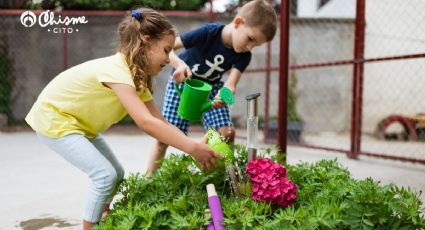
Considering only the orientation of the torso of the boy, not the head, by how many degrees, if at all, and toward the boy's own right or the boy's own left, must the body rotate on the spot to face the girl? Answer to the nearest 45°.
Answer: approximately 90° to the boy's own right

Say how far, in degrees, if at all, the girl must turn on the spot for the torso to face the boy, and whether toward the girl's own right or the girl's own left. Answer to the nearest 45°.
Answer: approximately 45° to the girl's own left

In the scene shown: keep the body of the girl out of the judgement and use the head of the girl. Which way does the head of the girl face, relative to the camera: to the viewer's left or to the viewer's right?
to the viewer's right

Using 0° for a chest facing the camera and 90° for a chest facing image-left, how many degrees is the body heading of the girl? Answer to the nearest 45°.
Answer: approximately 270°

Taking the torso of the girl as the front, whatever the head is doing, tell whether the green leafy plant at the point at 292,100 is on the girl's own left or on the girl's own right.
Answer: on the girl's own left

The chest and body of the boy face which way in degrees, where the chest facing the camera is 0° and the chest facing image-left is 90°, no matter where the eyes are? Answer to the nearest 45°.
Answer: approximately 315°

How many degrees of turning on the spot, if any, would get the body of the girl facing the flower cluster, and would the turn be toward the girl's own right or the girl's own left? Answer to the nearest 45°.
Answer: approximately 45° to the girl's own right
